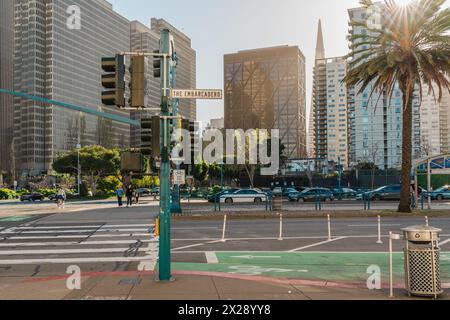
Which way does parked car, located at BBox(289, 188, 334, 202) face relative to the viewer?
to the viewer's left

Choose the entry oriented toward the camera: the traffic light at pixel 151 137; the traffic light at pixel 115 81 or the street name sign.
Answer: the street name sign

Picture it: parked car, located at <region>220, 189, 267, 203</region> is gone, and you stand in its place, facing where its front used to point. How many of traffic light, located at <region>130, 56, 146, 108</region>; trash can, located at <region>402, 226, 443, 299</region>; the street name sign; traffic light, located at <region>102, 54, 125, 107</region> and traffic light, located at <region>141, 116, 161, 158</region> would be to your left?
5

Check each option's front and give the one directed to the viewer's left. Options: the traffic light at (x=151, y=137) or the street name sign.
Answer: the traffic light

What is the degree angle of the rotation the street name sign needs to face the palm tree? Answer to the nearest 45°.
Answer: approximately 135° to its left

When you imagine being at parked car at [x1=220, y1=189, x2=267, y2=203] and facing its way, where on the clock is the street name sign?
The street name sign is roughly at 9 o'clock from the parked car.

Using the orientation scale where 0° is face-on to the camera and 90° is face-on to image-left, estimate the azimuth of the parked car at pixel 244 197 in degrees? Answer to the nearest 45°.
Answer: approximately 90°

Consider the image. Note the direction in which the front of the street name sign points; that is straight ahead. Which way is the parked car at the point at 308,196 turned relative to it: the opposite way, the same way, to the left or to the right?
to the right

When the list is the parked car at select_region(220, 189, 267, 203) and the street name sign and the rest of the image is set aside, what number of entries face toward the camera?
1

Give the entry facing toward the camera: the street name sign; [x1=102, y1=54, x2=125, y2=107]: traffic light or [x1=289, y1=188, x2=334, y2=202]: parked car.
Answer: the street name sign
